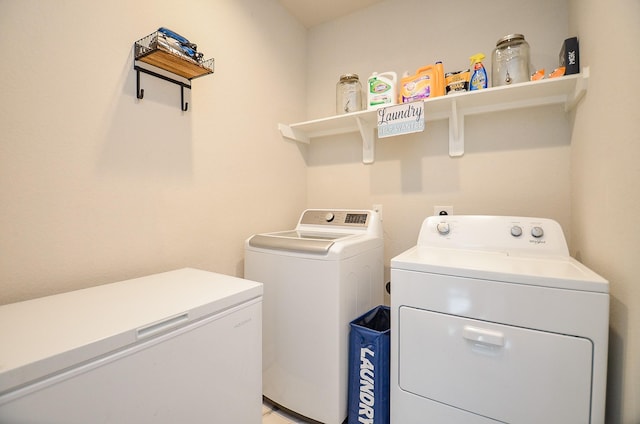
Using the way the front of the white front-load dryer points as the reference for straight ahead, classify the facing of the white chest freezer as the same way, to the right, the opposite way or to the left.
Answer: to the left

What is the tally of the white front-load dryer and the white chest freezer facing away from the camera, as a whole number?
0

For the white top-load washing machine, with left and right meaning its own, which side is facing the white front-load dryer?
left

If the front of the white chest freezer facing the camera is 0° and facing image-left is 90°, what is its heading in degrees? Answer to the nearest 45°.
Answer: approximately 315°

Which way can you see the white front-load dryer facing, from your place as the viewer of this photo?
facing the viewer

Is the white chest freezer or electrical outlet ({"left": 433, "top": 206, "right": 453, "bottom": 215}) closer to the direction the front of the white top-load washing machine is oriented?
the white chest freezer

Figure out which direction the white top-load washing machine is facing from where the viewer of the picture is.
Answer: facing the viewer and to the left of the viewer
